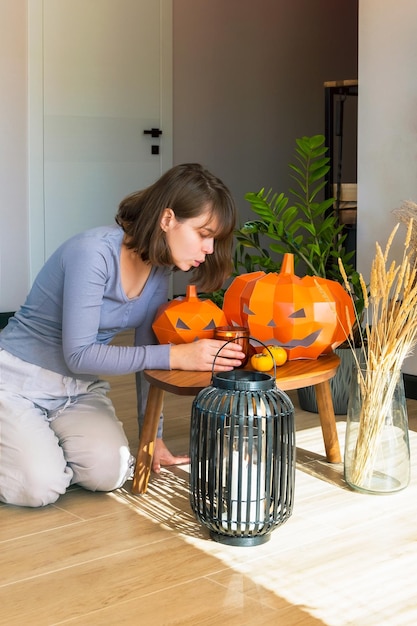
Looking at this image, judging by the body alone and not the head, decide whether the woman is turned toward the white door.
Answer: no

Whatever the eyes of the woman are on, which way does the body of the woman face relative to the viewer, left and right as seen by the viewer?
facing the viewer and to the right of the viewer

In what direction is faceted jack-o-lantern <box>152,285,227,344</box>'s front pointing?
toward the camera
